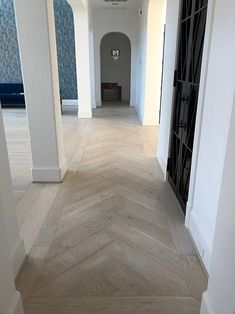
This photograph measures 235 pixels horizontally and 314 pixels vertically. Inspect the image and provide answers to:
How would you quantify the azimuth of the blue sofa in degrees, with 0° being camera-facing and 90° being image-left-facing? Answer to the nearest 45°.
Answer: approximately 0°

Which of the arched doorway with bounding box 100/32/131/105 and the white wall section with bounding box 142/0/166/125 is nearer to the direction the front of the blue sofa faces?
the white wall section

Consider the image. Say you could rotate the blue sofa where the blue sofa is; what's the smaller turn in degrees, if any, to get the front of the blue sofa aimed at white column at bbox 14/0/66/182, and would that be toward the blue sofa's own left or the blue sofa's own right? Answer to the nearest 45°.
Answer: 0° — it already faces it

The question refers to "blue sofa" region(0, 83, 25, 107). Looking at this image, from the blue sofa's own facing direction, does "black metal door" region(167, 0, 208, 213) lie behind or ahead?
ahead

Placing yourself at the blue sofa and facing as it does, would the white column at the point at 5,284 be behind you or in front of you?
in front

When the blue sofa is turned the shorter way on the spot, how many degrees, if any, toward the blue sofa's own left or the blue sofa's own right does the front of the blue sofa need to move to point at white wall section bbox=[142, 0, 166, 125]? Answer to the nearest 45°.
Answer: approximately 45° to the blue sofa's own left

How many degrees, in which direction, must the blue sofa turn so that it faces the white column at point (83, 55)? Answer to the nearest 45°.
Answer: approximately 45° to its left

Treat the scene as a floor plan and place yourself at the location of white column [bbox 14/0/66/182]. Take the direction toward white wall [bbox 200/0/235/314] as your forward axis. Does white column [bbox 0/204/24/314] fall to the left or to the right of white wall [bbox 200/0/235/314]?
right

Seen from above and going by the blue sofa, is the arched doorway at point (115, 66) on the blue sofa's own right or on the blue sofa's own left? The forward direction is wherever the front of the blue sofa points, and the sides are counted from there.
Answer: on the blue sofa's own left

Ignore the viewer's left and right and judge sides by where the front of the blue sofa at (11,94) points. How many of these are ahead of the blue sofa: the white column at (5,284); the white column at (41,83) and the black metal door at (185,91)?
3

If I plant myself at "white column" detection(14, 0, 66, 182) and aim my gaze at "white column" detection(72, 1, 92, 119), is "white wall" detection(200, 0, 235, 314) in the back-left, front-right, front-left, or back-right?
back-right
